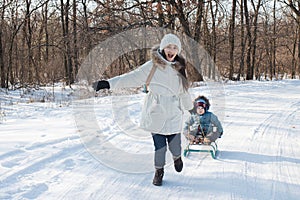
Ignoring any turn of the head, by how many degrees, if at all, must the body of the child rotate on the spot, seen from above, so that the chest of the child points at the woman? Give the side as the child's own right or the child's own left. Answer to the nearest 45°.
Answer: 0° — they already face them

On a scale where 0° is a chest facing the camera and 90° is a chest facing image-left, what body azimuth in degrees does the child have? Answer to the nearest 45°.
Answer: approximately 0°
